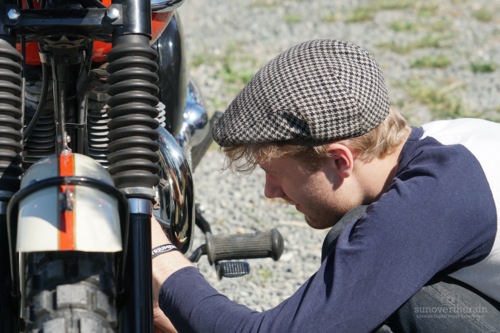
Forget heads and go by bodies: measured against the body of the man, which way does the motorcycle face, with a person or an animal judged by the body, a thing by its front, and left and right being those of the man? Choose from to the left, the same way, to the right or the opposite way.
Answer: to the left

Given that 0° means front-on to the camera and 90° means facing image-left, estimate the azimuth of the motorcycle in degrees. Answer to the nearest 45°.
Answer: approximately 0°

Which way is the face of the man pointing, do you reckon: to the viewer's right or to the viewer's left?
to the viewer's left

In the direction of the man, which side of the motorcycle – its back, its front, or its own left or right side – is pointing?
left

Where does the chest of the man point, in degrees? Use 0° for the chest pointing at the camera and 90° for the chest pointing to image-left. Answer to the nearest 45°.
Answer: approximately 90°

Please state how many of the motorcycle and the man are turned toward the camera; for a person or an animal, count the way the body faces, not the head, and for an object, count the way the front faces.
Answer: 1
